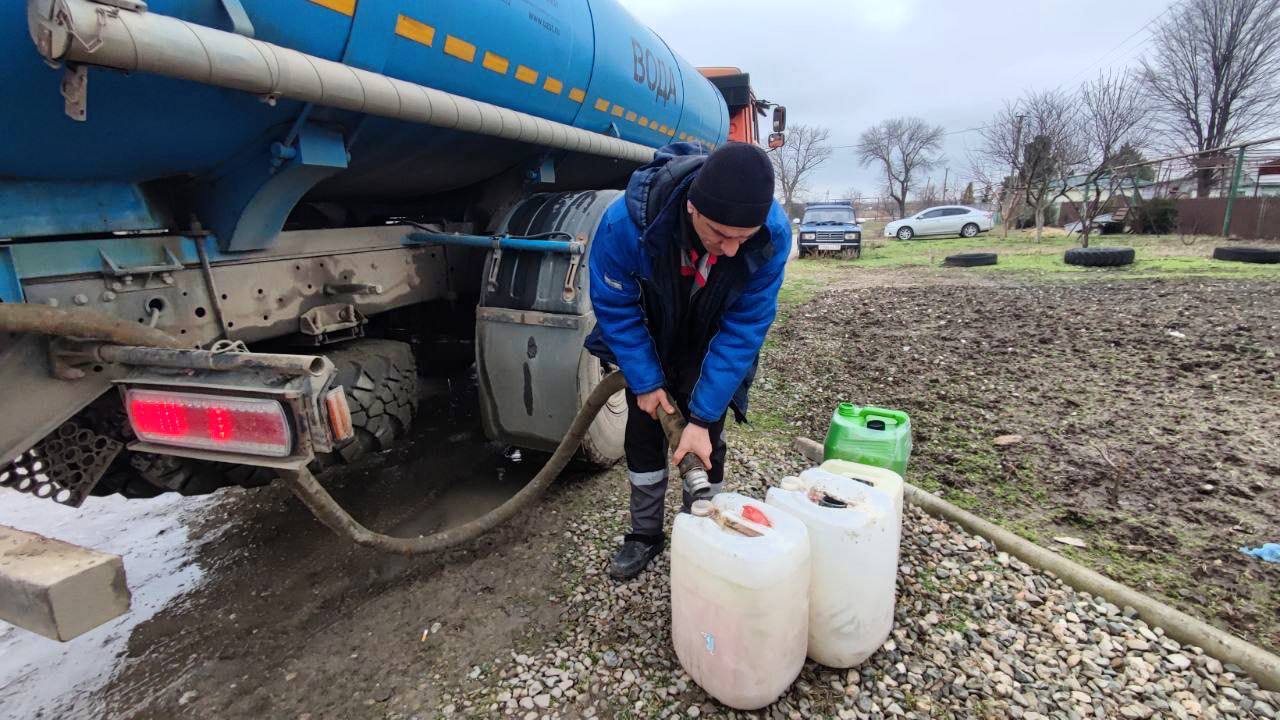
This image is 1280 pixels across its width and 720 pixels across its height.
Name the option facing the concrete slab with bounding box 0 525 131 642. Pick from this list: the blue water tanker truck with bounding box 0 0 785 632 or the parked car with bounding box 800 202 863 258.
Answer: the parked car

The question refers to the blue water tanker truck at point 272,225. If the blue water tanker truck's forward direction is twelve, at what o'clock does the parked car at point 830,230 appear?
The parked car is roughly at 12 o'clock from the blue water tanker truck.

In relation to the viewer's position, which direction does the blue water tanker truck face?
facing away from the viewer and to the right of the viewer

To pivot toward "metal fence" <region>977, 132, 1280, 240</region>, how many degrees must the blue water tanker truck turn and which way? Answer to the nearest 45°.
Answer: approximately 45° to its right

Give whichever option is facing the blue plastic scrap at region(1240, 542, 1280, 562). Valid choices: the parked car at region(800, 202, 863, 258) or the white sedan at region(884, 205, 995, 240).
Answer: the parked car

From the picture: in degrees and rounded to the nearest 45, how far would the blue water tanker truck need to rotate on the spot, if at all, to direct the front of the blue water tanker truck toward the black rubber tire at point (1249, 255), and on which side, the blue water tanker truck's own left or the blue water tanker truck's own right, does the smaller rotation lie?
approximately 45° to the blue water tanker truck's own right

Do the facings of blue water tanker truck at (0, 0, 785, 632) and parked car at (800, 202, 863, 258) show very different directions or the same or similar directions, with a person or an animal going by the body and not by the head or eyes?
very different directions
